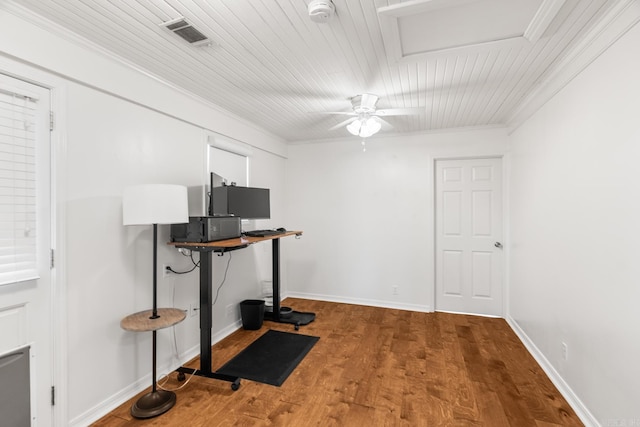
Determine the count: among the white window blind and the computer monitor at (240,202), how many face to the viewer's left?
0

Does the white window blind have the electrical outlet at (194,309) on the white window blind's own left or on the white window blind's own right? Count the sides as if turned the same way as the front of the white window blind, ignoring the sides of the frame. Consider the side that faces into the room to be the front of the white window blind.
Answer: on the white window blind's own left

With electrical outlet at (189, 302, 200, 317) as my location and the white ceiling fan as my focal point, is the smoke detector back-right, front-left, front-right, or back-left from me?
front-right

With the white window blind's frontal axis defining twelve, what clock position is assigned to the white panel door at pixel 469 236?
The white panel door is roughly at 11 o'clock from the white window blind.

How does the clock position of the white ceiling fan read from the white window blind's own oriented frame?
The white ceiling fan is roughly at 11 o'clock from the white window blind.

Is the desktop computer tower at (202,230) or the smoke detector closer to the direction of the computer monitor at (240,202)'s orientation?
the smoke detector

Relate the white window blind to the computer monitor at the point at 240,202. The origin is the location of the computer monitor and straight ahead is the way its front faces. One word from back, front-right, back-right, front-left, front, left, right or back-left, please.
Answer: right

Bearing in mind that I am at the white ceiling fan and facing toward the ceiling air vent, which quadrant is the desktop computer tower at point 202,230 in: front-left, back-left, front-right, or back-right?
front-right

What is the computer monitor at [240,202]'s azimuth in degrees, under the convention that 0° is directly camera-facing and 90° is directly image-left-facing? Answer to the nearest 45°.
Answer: approximately 315°

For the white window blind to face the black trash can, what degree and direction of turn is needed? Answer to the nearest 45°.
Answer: approximately 45° to its left

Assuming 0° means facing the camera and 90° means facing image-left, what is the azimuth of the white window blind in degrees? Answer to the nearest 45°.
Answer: approximately 315°

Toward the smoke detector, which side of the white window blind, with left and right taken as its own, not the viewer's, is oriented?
front

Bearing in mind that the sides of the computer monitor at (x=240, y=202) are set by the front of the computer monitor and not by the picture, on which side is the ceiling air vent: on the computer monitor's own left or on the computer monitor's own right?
on the computer monitor's own right
